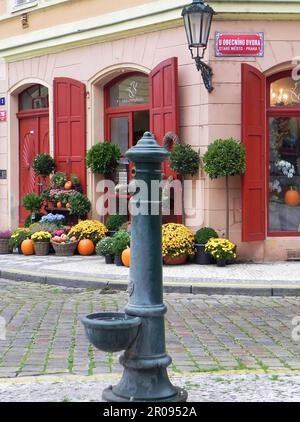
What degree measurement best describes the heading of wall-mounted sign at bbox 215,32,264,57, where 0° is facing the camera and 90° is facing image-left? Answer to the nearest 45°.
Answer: approximately 0°

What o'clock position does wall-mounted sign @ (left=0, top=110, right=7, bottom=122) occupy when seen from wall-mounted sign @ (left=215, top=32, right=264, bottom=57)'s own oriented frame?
wall-mounted sign @ (left=0, top=110, right=7, bottom=122) is roughly at 4 o'clock from wall-mounted sign @ (left=215, top=32, right=264, bottom=57).

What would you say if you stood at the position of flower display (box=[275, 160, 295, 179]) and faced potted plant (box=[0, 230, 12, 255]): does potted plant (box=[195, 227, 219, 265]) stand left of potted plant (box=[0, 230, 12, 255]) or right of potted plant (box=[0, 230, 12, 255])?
left

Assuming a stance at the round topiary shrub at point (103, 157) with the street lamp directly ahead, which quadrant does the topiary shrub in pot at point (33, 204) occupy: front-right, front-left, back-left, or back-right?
back-right
